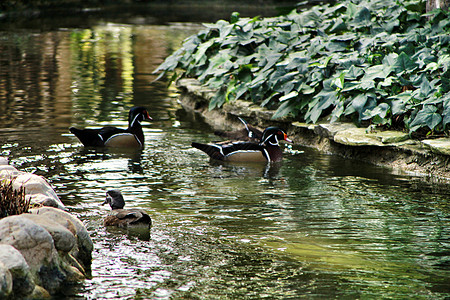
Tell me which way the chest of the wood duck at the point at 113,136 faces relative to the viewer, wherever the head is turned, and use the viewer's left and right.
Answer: facing to the right of the viewer

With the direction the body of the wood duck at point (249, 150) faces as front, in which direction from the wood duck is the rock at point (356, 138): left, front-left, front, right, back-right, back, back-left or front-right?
front

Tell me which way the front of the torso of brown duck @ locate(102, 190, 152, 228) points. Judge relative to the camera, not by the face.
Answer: to the viewer's left

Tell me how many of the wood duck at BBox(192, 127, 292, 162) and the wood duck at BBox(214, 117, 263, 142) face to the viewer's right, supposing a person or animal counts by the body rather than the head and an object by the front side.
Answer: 2

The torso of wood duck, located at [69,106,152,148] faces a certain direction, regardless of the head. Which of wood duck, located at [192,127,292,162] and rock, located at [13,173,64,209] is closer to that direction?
the wood duck

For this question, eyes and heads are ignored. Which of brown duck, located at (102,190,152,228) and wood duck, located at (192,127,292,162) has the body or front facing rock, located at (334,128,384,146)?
the wood duck

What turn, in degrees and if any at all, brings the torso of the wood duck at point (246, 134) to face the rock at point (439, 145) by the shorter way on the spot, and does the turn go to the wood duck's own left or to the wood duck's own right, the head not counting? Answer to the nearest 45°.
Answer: approximately 45° to the wood duck's own right

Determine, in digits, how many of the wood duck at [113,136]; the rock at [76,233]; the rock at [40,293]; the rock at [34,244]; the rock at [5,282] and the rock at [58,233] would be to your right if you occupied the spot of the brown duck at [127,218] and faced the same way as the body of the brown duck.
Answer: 1

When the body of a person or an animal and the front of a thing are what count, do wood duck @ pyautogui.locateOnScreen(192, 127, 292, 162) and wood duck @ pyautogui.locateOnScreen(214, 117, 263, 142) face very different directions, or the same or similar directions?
same or similar directions

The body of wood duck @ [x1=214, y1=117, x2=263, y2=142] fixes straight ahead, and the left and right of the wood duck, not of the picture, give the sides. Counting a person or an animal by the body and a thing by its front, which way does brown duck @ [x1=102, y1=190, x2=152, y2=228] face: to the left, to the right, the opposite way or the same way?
the opposite way

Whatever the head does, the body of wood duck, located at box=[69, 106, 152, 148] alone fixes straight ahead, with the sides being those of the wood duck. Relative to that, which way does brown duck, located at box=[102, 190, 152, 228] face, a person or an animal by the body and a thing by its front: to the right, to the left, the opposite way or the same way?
the opposite way

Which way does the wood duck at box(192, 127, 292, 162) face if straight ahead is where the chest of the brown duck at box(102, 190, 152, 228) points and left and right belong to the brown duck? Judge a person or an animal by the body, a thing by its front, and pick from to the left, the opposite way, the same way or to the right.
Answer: the opposite way

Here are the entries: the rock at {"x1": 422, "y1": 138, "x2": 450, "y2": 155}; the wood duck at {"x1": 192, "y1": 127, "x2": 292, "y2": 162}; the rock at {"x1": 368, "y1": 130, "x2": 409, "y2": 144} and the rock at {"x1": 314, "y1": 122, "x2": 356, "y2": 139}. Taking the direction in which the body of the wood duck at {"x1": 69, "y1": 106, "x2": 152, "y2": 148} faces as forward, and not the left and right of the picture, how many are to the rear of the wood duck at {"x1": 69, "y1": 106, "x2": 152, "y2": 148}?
0

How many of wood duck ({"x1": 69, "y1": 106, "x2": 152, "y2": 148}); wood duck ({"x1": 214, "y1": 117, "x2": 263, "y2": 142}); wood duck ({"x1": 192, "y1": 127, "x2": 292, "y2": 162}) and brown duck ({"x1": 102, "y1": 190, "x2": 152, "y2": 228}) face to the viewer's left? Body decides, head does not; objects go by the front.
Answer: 1

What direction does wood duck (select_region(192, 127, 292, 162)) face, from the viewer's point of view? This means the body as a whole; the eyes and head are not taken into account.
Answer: to the viewer's right

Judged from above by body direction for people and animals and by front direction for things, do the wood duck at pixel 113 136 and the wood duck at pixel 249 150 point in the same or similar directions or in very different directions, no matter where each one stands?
same or similar directions

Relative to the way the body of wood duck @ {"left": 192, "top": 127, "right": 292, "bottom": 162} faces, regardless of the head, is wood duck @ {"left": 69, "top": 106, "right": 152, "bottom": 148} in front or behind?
behind

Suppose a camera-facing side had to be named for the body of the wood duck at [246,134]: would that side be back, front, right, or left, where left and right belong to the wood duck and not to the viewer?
right
